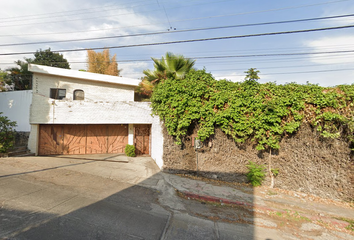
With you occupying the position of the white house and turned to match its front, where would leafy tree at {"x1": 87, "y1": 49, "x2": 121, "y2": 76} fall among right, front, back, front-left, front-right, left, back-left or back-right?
back

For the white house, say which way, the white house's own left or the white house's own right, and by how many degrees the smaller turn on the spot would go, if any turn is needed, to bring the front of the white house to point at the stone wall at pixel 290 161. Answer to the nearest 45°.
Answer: approximately 45° to the white house's own left

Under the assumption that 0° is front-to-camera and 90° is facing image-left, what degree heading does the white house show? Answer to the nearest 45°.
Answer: approximately 0°

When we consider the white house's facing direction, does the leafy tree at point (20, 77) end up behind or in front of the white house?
behind

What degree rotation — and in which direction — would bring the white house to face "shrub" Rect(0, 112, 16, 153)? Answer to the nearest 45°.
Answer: approximately 90° to its right

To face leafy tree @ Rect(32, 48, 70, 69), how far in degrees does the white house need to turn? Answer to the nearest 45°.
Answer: approximately 180°

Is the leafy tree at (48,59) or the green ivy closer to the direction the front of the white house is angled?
the green ivy
